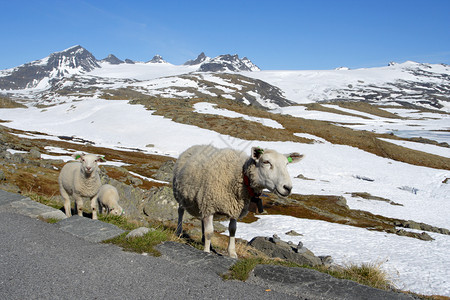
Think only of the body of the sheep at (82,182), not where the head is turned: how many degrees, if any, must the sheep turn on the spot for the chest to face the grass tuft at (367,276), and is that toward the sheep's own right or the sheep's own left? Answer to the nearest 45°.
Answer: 0° — it already faces it

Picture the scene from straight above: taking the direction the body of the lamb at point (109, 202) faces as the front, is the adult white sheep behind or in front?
in front

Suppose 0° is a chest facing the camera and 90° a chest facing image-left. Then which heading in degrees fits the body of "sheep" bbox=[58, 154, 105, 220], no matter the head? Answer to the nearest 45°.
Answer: approximately 315°

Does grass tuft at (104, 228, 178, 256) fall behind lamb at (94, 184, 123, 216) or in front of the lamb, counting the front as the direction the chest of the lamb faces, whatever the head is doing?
in front

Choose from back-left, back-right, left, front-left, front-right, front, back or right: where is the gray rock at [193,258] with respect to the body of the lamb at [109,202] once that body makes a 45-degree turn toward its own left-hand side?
right

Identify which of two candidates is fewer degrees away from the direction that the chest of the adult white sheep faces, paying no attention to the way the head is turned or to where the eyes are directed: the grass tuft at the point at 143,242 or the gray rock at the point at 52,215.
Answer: the grass tuft

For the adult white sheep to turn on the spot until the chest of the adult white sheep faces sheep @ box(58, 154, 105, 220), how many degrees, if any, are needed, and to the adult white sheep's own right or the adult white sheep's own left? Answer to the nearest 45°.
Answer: approximately 180°

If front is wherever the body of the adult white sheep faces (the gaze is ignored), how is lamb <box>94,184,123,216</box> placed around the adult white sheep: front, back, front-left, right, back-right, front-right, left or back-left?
back

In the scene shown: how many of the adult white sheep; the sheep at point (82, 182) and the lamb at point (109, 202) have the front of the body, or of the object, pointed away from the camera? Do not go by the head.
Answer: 0

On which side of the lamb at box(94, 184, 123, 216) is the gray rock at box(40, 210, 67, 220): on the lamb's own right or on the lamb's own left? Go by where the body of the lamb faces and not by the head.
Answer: on the lamb's own right

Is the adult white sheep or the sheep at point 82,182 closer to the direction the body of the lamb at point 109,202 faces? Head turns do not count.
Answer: the adult white sheep

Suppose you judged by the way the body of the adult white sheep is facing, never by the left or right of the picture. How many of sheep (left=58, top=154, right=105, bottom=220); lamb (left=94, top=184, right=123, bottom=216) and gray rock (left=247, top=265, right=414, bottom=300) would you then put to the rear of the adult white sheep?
2

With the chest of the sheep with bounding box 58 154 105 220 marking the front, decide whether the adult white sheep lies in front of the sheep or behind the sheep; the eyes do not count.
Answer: in front

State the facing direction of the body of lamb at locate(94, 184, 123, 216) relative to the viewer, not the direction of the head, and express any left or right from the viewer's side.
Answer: facing the viewer and to the right of the viewer

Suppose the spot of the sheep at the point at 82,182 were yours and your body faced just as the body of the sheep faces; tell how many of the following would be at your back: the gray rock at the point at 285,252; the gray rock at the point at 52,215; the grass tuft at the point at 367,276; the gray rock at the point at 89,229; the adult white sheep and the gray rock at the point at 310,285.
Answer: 0

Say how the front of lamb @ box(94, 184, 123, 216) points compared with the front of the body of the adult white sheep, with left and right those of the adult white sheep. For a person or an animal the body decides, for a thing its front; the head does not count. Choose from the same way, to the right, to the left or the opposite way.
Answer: the same way

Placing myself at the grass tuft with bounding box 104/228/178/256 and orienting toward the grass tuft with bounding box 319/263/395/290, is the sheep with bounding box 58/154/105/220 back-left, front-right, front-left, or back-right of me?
back-left

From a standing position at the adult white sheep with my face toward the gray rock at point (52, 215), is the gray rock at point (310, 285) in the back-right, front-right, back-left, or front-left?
back-left

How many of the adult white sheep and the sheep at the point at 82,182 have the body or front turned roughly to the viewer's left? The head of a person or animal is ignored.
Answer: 0

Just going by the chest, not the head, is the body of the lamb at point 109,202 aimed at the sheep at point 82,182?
no
